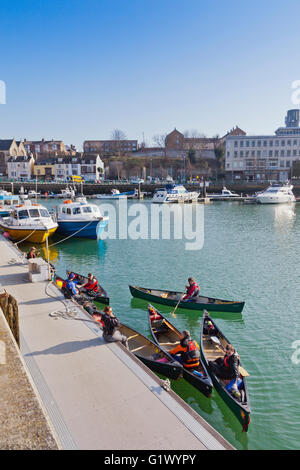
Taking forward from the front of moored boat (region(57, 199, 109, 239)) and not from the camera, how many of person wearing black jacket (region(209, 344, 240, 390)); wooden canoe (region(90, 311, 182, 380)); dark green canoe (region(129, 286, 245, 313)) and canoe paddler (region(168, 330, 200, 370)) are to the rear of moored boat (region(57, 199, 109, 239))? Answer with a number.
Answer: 0

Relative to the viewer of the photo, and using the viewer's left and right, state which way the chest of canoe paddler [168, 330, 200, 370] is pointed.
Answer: facing away from the viewer and to the left of the viewer

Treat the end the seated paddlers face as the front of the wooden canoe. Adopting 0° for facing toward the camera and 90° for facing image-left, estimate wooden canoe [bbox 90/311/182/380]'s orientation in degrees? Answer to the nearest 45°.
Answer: approximately 315°

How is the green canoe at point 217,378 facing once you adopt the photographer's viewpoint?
facing the viewer and to the right of the viewer
